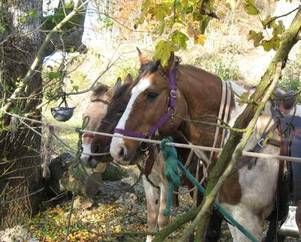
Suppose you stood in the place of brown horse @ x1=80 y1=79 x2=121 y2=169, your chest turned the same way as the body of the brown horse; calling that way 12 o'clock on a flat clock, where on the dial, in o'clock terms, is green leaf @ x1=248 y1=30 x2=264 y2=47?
The green leaf is roughly at 10 o'clock from the brown horse.

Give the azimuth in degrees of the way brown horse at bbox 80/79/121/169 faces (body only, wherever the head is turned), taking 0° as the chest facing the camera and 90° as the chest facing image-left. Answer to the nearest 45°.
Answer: approximately 45°

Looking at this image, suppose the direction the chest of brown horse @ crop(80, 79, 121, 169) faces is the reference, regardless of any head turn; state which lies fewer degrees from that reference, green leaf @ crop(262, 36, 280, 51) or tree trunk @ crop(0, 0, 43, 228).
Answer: the tree trunk

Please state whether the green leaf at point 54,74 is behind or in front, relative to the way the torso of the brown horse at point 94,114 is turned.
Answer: in front

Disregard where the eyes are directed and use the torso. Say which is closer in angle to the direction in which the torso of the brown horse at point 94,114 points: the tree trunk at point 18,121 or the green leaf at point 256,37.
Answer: the tree trunk

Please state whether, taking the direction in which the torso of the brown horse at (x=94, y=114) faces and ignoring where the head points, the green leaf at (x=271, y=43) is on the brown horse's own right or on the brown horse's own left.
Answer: on the brown horse's own left
